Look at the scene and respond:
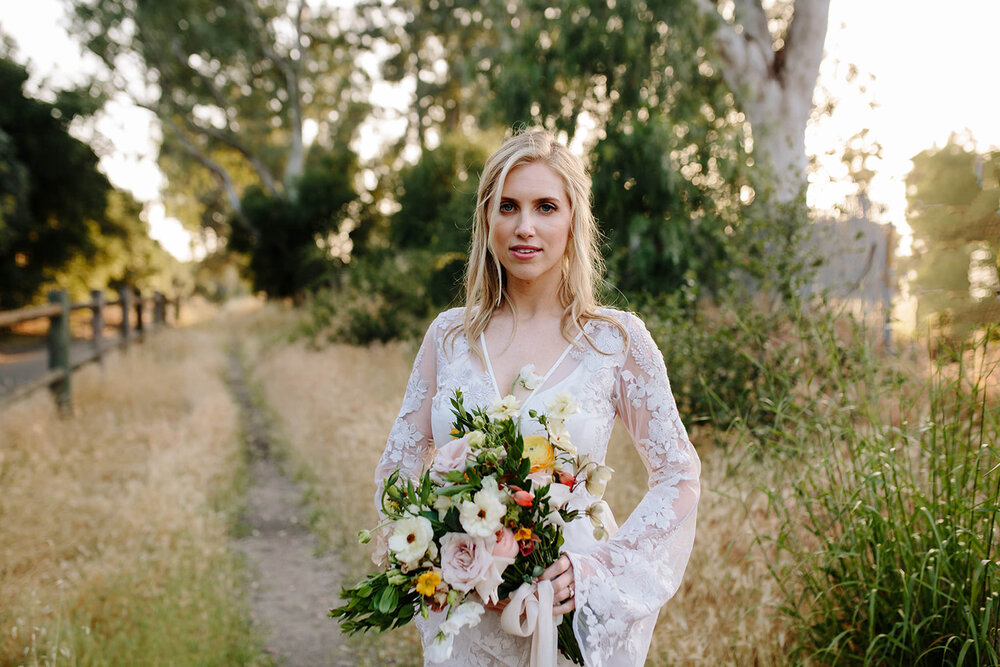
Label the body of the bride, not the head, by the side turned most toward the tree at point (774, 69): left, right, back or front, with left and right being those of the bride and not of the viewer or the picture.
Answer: back

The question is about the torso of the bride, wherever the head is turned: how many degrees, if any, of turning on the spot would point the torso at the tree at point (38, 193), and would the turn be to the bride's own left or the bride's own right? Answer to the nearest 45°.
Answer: approximately 135° to the bride's own right

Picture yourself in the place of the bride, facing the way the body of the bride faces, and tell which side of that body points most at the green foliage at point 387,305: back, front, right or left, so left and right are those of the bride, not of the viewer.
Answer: back

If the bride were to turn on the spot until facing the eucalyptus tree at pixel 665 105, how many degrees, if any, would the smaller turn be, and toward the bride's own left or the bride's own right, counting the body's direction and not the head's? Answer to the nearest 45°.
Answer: approximately 180°

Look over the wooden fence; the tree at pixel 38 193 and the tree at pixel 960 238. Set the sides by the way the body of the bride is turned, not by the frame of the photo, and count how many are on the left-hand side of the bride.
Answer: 1

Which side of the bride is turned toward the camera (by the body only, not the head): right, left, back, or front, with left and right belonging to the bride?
front
